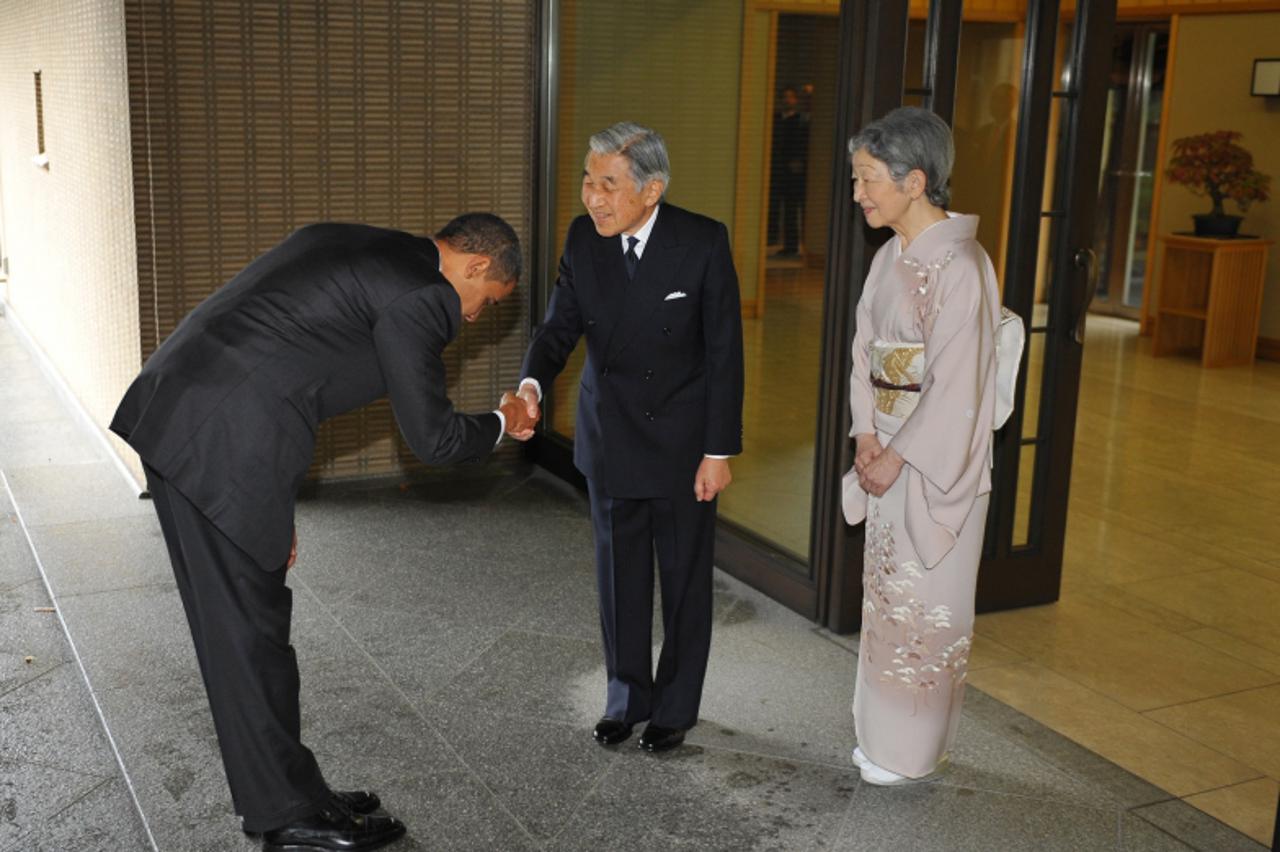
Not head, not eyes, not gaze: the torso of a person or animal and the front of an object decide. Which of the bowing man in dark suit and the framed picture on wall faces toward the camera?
the framed picture on wall

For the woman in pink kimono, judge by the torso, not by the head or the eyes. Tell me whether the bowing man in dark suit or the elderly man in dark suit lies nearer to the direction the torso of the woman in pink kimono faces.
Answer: the bowing man in dark suit

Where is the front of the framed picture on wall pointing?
toward the camera

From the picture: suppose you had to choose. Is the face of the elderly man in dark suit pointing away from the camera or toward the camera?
toward the camera

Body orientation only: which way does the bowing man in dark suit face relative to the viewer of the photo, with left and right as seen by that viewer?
facing to the right of the viewer

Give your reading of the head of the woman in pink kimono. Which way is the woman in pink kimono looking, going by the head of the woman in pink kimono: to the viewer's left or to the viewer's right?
to the viewer's left

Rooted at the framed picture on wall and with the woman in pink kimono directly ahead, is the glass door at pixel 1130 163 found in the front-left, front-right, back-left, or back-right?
back-right

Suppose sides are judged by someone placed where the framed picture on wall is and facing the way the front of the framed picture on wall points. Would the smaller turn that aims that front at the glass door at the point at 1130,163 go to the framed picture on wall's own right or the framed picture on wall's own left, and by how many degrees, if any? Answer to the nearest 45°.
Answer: approximately 135° to the framed picture on wall's own right

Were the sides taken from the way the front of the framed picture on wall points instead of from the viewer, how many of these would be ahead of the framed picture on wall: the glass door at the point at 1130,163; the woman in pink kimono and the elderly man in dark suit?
2

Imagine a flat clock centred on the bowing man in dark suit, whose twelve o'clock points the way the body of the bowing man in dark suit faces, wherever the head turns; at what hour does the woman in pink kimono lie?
The woman in pink kimono is roughly at 12 o'clock from the bowing man in dark suit.

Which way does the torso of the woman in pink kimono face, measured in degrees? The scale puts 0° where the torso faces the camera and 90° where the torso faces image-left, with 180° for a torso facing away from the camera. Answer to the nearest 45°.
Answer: approximately 45°

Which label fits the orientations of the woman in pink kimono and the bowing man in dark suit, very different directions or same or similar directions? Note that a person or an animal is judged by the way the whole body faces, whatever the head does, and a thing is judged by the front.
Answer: very different directions

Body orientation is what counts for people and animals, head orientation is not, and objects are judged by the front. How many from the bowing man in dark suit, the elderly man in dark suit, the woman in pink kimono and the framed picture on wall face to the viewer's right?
1

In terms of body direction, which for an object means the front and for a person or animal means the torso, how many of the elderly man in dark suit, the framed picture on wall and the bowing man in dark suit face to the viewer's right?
1

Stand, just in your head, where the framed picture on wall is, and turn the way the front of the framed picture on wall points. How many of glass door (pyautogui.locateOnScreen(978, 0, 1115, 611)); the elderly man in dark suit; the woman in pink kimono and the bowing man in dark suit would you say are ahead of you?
4
